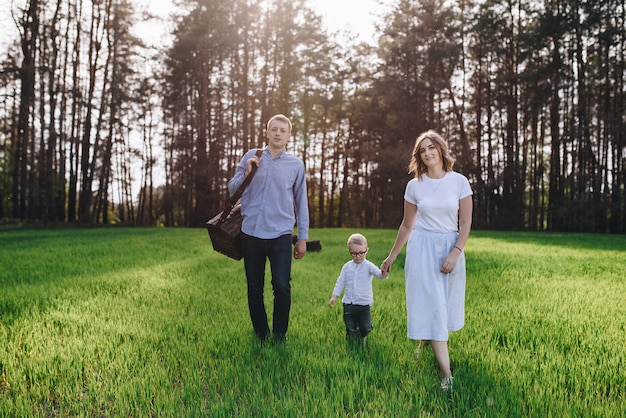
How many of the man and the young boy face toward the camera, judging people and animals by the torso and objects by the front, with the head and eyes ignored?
2

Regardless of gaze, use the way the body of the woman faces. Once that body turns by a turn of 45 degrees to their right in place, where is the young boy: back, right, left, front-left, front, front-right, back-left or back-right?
right

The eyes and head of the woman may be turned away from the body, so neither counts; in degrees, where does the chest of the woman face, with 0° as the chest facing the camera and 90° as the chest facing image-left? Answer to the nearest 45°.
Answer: approximately 0°

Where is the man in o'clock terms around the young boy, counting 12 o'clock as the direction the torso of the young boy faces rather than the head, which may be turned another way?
The man is roughly at 3 o'clock from the young boy.

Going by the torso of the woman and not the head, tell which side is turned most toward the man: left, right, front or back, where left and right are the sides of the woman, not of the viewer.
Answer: right

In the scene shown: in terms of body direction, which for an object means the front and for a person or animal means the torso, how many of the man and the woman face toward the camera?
2

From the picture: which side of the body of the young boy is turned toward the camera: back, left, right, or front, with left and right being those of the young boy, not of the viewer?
front
